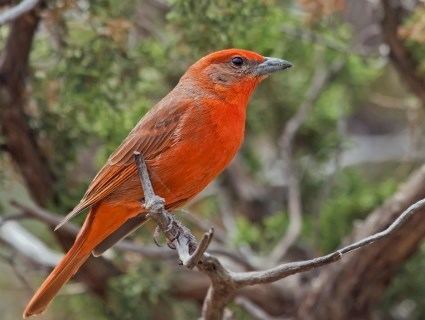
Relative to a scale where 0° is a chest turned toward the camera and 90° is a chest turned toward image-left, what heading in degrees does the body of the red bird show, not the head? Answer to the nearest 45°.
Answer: approximately 270°

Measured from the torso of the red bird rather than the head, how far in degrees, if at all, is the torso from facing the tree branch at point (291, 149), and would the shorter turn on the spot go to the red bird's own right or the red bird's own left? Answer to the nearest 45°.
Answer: approximately 45° to the red bird's own left

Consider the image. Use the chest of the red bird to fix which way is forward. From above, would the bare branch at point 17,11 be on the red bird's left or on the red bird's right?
on the red bird's left

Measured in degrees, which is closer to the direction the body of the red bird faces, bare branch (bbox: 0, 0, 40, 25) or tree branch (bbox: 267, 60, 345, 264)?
the tree branch
